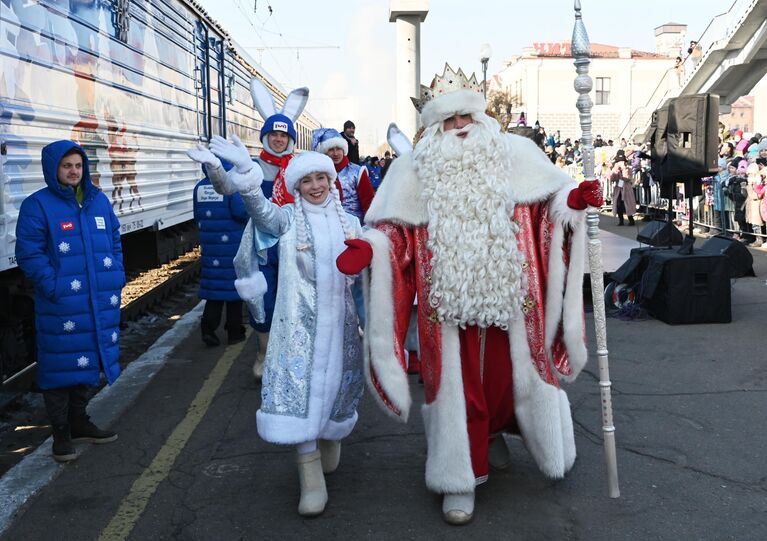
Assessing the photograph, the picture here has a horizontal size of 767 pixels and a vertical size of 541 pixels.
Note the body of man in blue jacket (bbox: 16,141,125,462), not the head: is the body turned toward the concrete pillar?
no

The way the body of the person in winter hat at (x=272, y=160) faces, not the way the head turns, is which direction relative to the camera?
toward the camera

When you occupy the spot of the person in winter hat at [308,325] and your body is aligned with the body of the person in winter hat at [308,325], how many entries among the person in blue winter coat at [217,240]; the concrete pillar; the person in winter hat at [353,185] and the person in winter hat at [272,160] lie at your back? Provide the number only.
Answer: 4

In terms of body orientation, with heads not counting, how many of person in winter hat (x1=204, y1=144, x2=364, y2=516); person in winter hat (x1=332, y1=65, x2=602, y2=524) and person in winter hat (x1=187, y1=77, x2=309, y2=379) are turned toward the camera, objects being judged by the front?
3

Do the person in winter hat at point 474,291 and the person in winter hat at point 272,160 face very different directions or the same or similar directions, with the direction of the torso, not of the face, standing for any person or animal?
same or similar directions

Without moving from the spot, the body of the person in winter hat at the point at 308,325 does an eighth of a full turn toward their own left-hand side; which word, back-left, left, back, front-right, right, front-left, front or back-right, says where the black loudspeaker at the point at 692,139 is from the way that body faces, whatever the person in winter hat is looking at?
left

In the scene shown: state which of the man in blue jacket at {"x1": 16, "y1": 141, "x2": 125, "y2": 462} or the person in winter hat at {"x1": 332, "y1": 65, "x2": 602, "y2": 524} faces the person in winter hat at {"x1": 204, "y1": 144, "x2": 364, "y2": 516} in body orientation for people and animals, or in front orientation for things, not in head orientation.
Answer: the man in blue jacket

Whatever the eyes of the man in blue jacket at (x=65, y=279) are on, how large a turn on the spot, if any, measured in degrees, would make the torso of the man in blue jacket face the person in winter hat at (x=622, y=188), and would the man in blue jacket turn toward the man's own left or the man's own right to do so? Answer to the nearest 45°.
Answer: approximately 90° to the man's own left

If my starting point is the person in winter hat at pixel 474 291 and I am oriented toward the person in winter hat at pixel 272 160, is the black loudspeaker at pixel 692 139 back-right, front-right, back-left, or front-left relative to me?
front-right

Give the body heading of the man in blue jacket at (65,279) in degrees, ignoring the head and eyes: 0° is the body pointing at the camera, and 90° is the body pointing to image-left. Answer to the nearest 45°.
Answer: approximately 315°

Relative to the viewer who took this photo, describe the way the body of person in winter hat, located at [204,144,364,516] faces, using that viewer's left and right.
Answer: facing the viewer

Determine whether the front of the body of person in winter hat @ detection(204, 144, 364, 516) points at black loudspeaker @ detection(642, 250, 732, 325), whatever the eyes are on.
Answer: no

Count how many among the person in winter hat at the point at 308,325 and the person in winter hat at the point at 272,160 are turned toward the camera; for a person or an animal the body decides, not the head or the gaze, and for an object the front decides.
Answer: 2

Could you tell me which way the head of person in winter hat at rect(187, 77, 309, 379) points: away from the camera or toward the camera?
toward the camera

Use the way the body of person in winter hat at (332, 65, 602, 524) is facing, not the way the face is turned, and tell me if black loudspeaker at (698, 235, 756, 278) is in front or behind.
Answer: behind

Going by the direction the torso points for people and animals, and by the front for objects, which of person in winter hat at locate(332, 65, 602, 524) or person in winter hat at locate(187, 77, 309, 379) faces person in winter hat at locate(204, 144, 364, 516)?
person in winter hat at locate(187, 77, 309, 379)
